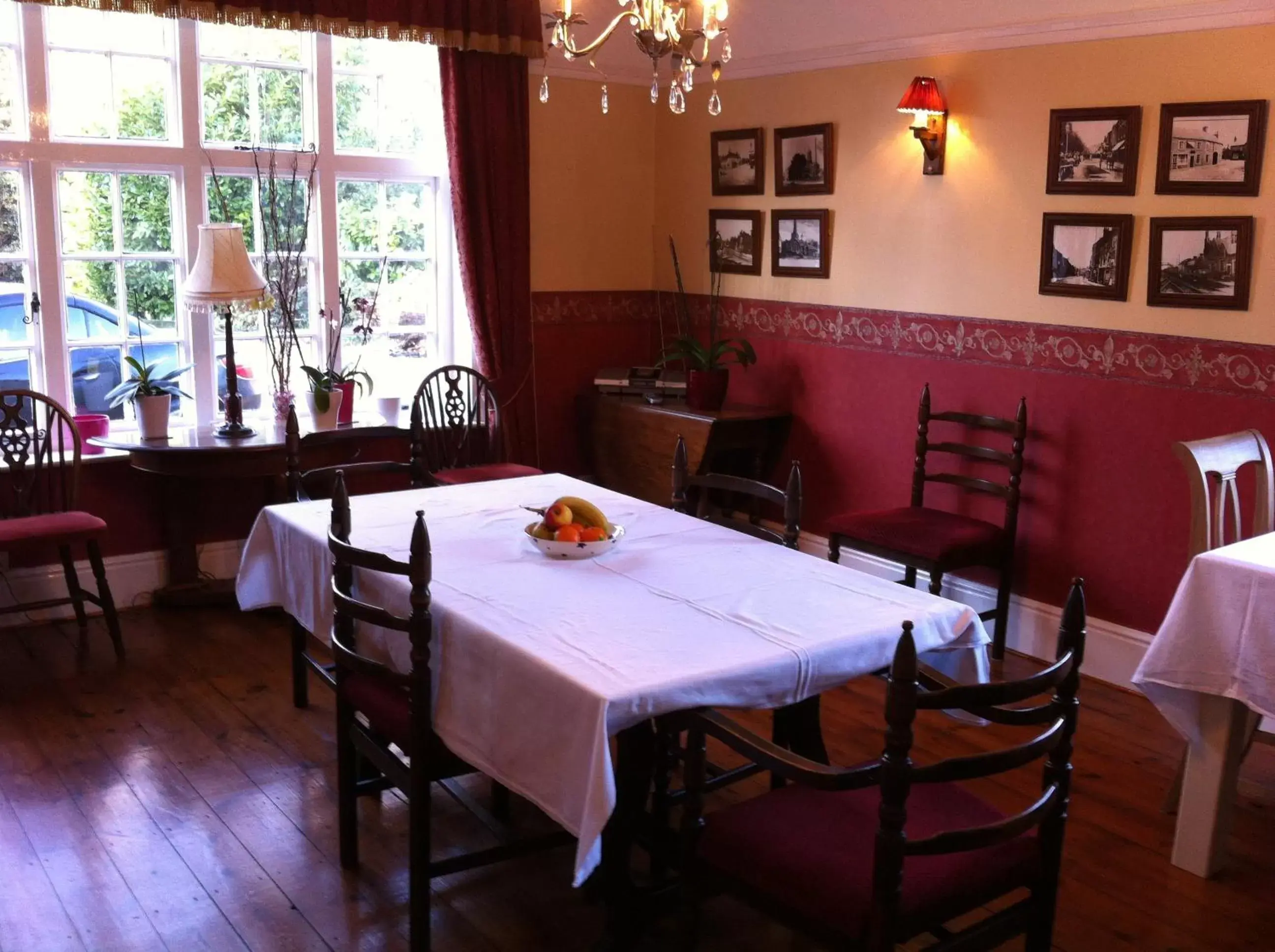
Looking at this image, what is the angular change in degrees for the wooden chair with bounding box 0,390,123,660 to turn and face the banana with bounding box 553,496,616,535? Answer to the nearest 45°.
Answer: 0° — it already faces it

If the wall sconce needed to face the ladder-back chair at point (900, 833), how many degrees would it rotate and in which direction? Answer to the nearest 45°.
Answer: approximately 45° to its left

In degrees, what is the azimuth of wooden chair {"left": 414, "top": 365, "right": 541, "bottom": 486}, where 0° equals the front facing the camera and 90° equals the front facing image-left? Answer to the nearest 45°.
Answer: approximately 315°

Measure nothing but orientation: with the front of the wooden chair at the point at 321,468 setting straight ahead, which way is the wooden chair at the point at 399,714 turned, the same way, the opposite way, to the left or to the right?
to the left

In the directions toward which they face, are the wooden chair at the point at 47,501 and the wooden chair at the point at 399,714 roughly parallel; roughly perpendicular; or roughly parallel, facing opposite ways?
roughly perpendicular

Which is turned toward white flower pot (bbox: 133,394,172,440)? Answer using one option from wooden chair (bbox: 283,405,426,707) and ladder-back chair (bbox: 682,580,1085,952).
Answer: the ladder-back chair

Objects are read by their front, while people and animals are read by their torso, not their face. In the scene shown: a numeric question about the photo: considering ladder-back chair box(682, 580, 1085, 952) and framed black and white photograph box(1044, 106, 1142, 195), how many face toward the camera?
1

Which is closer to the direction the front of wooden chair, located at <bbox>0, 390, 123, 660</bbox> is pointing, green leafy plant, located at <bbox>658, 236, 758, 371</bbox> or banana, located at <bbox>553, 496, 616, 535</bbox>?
the banana

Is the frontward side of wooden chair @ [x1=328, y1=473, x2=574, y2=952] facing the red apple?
yes
